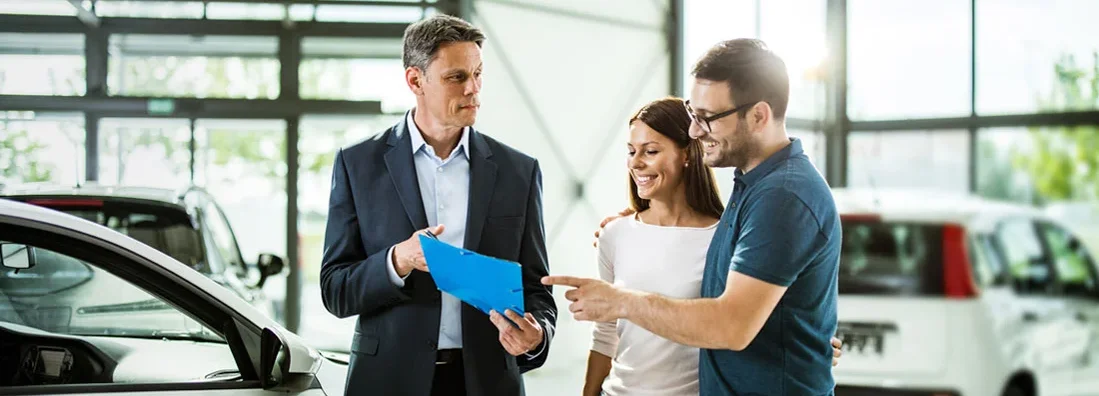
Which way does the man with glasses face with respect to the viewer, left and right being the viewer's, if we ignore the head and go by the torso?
facing to the left of the viewer

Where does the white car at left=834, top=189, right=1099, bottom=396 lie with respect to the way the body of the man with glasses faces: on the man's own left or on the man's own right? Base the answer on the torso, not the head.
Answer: on the man's own right

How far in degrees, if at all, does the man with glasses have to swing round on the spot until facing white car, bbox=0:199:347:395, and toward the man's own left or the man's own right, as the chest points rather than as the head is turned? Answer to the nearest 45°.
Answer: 0° — they already face it

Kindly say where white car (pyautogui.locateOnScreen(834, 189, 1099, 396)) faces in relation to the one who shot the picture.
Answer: facing away from the viewer and to the right of the viewer

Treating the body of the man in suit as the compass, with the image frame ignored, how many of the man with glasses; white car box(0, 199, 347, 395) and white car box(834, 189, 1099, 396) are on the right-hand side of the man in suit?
1

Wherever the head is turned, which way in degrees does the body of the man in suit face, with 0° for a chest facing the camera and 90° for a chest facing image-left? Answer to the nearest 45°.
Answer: approximately 0°

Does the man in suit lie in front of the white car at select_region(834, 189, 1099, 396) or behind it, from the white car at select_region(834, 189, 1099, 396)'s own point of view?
behind
